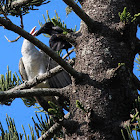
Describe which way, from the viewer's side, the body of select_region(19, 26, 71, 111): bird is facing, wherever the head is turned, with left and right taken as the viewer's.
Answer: facing the viewer and to the left of the viewer
